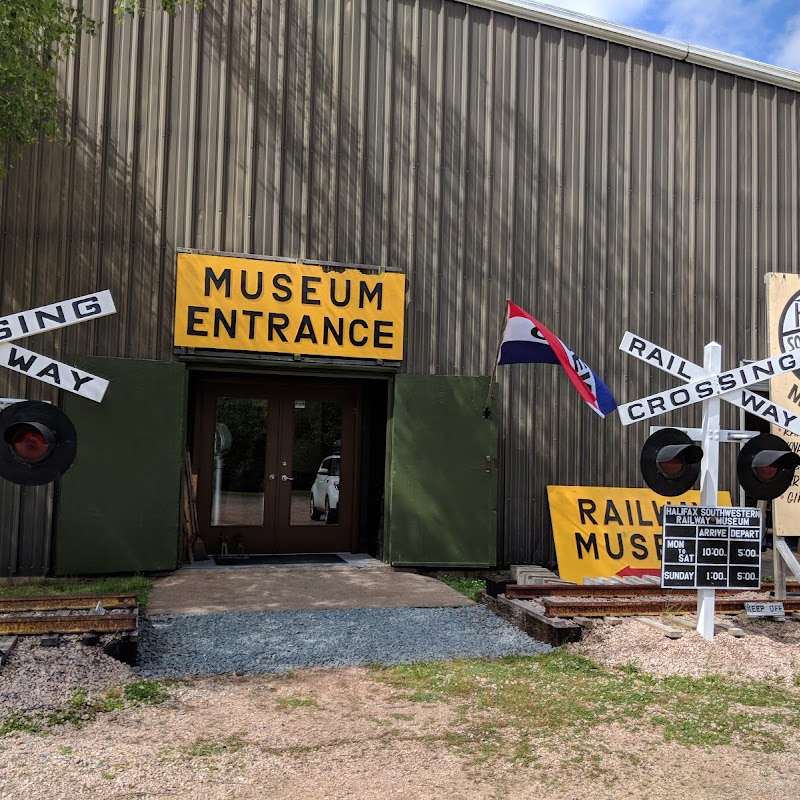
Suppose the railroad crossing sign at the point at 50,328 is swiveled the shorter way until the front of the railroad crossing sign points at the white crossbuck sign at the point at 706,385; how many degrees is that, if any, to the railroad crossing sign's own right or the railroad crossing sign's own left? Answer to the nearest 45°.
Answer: approximately 90° to the railroad crossing sign's own left

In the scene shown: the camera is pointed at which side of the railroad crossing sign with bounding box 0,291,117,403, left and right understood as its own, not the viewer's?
front

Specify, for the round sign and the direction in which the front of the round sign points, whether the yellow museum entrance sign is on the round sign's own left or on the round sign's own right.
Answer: on the round sign's own right

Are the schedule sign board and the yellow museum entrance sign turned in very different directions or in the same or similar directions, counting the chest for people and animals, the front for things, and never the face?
same or similar directions

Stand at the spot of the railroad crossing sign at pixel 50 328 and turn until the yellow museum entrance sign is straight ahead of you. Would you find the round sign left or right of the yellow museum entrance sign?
right

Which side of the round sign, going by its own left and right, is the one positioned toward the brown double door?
right

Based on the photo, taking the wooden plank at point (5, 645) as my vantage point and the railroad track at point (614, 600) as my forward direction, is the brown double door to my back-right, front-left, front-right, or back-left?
front-left

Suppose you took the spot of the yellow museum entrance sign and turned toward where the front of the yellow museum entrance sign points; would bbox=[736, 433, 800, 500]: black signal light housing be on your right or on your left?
on your left

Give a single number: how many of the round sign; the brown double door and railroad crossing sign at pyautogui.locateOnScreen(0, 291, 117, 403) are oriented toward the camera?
3

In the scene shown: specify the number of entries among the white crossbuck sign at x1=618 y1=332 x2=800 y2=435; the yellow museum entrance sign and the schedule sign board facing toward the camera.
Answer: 3

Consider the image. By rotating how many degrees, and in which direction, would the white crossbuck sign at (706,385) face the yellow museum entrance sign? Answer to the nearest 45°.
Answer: approximately 90° to its right

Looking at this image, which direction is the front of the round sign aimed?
toward the camera
